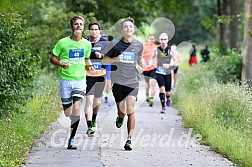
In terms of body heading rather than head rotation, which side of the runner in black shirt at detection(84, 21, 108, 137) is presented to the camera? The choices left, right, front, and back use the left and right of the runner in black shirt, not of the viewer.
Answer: front

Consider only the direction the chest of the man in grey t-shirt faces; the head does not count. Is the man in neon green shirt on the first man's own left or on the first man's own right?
on the first man's own right

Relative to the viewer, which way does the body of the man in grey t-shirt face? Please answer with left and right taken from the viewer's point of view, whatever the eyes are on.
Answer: facing the viewer

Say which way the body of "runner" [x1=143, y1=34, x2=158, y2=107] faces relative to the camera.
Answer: toward the camera

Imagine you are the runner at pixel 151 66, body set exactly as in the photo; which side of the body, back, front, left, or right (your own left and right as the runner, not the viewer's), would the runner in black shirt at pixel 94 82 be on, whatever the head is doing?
front

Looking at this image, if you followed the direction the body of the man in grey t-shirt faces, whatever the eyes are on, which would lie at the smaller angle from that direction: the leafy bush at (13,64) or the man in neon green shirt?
the man in neon green shirt

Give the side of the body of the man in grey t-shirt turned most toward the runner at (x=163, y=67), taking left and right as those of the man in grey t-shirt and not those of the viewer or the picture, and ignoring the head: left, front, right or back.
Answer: back

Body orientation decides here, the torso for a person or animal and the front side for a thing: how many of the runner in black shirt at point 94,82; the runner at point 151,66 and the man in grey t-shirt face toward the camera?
3

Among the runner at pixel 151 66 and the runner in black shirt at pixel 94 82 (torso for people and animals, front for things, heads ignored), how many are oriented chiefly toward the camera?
2

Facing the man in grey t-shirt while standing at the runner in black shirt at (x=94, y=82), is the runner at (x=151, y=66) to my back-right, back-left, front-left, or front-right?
back-left

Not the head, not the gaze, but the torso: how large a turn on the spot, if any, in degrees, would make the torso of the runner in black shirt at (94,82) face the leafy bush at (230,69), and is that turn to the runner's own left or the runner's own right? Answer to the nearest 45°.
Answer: approximately 135° to the runner's own left

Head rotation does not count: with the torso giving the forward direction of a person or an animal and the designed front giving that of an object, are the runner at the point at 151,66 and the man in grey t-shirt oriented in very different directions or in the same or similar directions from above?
same or similar directions

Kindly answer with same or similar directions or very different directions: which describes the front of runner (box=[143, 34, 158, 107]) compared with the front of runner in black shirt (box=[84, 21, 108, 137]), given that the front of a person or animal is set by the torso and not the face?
same or similar directions

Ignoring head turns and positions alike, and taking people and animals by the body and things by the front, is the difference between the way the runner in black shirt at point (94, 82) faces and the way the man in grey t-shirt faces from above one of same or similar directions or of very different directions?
same or similar directions
